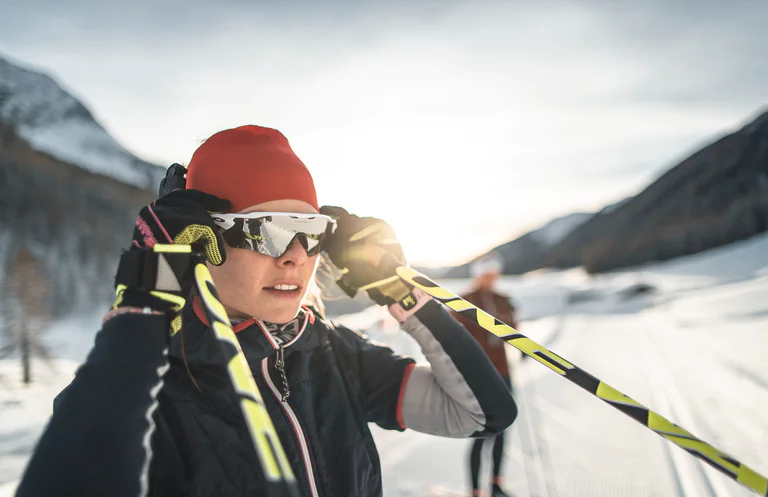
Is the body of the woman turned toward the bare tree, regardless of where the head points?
no

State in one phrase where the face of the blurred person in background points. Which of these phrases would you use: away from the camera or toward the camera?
toward the camera

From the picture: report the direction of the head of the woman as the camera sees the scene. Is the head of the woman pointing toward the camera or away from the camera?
toward the camera

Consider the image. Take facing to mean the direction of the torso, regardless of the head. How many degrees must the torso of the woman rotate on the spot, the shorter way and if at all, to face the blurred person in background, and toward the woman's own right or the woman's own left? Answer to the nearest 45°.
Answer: approximately 90° to the woman's own left

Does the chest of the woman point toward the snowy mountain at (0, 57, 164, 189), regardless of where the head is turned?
no

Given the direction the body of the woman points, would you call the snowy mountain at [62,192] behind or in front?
behind
